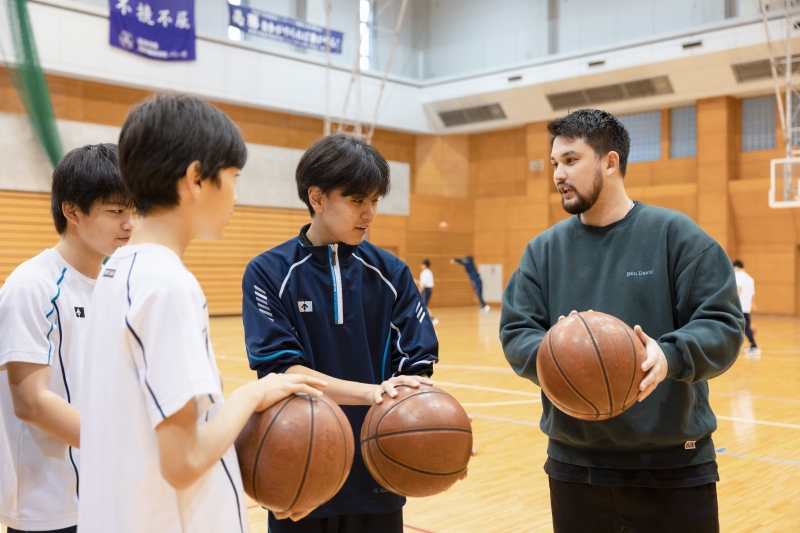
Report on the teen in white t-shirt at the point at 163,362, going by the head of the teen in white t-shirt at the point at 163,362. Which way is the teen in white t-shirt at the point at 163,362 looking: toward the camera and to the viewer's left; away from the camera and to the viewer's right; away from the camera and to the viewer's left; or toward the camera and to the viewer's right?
away from the camera and to the viewer's right

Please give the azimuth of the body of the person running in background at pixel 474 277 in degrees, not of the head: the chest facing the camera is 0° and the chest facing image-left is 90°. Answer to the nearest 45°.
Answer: approximately 90°

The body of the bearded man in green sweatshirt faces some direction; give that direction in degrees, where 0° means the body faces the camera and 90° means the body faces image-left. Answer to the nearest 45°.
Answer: approximately 45°

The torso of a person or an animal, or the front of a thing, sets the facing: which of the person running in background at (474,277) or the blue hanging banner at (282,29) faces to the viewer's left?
the person running in background

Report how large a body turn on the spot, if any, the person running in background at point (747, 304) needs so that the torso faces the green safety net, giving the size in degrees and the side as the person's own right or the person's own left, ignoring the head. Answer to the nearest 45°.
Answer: approximately 45° to the person's own left

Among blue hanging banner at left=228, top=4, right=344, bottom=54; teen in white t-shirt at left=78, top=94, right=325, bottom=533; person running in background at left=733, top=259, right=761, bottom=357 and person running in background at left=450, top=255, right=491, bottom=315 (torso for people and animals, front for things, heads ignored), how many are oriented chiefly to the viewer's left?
2

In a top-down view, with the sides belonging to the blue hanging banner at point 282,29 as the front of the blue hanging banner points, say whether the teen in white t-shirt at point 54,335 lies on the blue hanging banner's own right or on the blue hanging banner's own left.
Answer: on the blue hanging banner's own right

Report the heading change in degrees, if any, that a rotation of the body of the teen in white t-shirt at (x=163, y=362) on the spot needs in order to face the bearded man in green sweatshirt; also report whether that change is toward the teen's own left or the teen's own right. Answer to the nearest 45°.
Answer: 0° — they already face them

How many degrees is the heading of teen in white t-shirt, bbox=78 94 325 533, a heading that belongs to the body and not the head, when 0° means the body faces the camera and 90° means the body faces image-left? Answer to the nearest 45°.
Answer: approximately 225°

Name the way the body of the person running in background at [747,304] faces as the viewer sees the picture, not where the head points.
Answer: to the viewer's left

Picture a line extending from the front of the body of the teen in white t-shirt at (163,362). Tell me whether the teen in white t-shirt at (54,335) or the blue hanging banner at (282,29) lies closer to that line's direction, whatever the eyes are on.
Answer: the blue hanging banner
